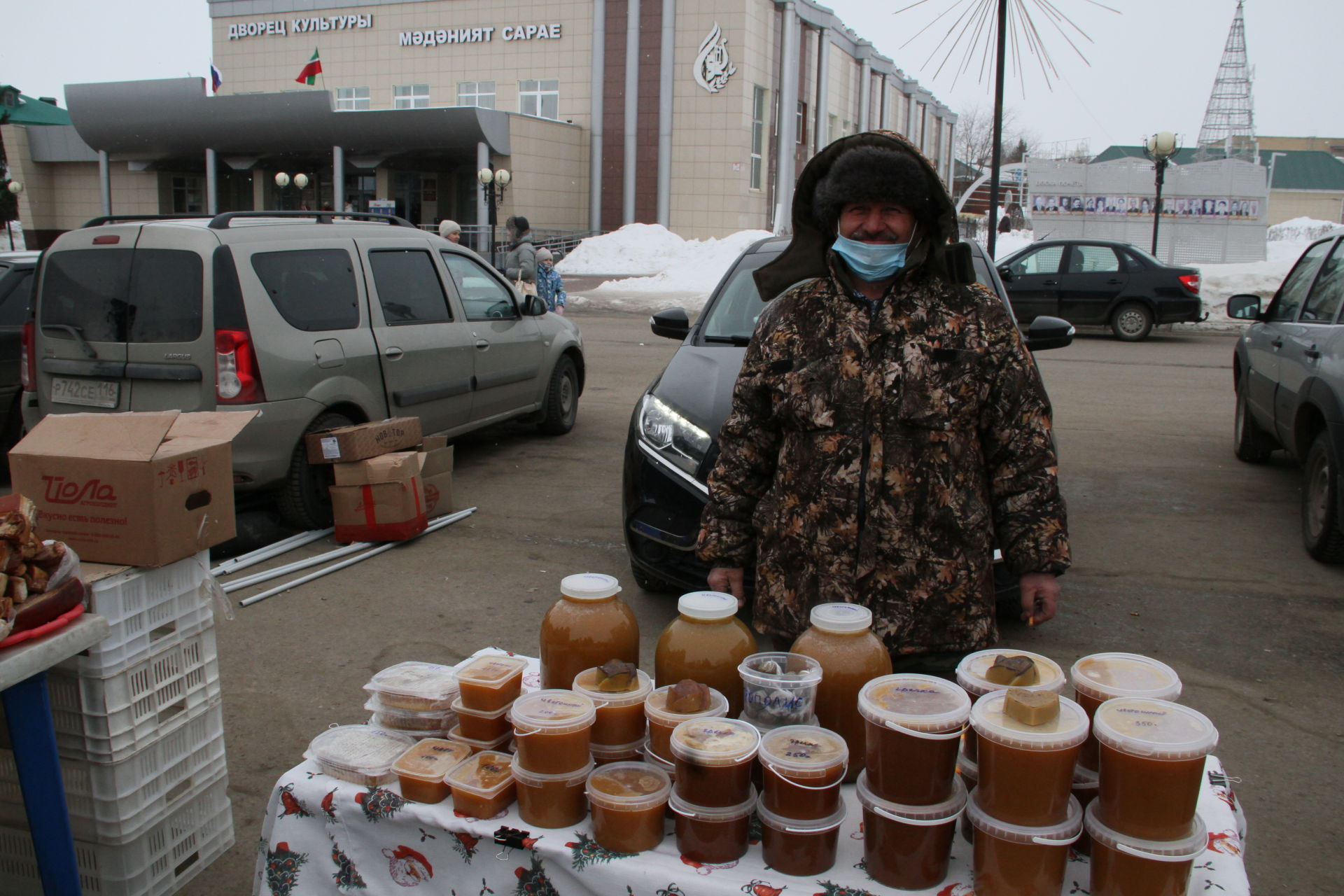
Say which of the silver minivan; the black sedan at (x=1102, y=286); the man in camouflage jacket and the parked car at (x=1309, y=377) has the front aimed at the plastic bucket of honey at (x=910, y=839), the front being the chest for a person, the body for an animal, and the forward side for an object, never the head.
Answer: the man in camouflage jacket

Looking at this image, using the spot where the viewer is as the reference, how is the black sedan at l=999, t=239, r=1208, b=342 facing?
facing to the left of the viewer

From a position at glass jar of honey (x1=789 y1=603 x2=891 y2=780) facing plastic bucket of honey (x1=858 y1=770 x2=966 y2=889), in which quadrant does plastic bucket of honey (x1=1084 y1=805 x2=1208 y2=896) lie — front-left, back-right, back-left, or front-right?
front-left

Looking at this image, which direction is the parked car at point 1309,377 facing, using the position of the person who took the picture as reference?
facing away from the viewer and to the left of the viewer

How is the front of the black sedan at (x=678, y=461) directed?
toward the camera

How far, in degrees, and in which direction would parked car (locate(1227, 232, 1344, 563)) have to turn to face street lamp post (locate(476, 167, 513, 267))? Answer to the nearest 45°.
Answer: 0° — it already faces it

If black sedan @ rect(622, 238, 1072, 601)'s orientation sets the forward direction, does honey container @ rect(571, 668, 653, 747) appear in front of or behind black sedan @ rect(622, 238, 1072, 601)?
in front

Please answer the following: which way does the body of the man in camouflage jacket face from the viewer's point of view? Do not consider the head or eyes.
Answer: toward the camera

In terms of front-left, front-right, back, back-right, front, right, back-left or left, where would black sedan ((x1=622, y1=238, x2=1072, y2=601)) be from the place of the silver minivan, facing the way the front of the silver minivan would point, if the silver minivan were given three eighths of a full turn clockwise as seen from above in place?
front-left

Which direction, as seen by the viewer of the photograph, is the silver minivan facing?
facing away from the viewer and to the right of the viewer

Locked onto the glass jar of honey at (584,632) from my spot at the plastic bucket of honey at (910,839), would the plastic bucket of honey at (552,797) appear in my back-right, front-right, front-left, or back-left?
front-left

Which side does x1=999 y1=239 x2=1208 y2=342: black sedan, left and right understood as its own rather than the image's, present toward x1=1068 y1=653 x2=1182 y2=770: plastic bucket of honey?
left
